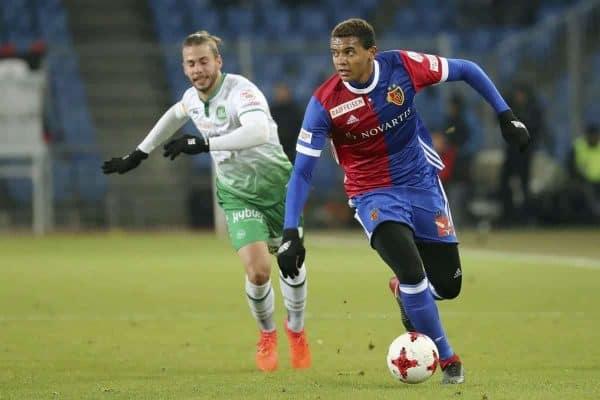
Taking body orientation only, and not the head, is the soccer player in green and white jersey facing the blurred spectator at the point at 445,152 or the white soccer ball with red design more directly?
the white soccer ball with red design

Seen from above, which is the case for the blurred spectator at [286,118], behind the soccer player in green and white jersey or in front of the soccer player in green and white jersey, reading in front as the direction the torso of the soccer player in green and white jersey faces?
behind

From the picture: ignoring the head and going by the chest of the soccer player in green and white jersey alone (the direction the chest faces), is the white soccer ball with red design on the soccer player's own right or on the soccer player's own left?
on the soccer player's own left

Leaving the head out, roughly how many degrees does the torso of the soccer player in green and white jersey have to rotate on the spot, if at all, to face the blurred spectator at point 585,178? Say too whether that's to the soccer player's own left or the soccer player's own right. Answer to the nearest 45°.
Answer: approximately 180°

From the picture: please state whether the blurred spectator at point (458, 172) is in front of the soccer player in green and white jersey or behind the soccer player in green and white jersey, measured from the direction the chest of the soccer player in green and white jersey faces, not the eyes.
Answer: behind

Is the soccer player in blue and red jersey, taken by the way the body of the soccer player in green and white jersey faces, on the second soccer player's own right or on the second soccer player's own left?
on the second soccer player's own left

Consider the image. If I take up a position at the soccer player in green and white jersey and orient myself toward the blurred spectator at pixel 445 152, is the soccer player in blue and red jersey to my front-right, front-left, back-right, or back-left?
back-right
